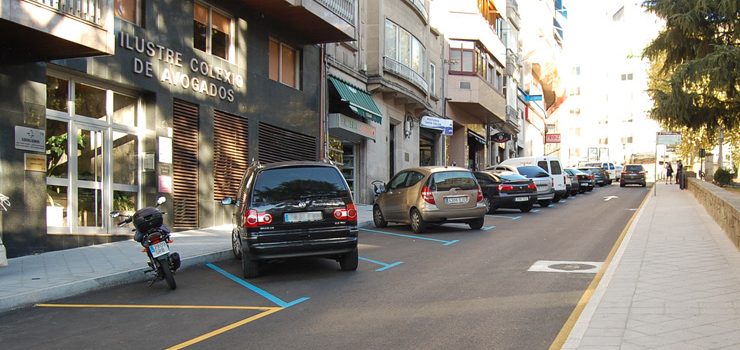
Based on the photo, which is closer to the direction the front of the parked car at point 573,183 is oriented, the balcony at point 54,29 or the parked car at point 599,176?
the parked car

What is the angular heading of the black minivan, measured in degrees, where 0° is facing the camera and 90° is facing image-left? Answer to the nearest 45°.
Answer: approximately 180°

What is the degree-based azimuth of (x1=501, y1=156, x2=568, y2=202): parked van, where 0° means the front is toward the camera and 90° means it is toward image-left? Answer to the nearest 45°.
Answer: approximately 135°

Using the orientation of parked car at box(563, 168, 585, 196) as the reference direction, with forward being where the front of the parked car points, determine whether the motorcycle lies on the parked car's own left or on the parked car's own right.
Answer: on the parked car's own left

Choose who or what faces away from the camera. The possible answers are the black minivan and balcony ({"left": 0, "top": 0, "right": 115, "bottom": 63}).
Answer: the black minivan

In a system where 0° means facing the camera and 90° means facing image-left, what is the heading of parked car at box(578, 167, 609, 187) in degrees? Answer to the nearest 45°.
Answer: approximately 135°

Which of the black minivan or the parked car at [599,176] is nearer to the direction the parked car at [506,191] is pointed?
the parked car

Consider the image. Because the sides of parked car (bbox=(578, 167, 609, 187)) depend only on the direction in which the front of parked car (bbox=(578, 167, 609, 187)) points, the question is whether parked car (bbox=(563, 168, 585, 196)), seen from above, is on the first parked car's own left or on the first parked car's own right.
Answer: on the first parked car's own left

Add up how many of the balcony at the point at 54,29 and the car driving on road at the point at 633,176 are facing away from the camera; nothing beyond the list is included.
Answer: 1

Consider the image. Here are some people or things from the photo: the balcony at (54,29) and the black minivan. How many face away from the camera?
1

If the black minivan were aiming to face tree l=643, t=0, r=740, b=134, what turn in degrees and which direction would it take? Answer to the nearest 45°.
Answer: approximately 45° to its right
